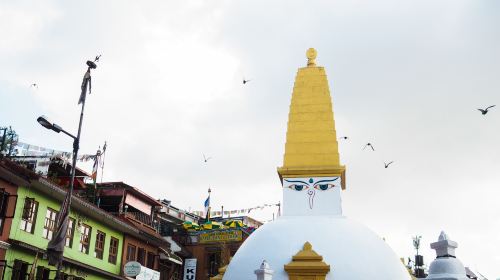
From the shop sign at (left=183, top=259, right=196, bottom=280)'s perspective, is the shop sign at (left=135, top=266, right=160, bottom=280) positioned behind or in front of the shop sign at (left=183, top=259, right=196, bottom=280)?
in front

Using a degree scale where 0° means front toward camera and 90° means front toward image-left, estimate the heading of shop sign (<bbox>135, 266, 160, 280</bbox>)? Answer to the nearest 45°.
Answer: approximately 315°

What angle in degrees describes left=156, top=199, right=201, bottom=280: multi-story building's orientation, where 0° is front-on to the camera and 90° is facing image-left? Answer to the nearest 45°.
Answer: approximately 315°

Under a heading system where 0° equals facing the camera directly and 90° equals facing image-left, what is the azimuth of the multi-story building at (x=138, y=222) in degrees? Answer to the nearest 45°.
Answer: approximately 315°

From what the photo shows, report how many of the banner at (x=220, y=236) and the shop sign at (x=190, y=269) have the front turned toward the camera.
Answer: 2

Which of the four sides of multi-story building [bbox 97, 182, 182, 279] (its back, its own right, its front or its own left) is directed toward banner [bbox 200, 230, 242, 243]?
left

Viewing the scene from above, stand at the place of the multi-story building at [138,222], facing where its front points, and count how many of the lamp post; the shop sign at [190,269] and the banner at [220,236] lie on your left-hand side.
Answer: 2

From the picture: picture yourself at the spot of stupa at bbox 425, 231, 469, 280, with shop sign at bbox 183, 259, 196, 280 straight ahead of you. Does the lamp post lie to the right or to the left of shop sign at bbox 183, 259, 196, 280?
left

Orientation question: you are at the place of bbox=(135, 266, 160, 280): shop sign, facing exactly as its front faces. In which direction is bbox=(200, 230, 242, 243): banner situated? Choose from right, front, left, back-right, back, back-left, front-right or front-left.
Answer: left

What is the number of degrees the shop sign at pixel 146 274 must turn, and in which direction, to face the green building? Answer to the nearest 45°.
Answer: approximately 90° to its right
